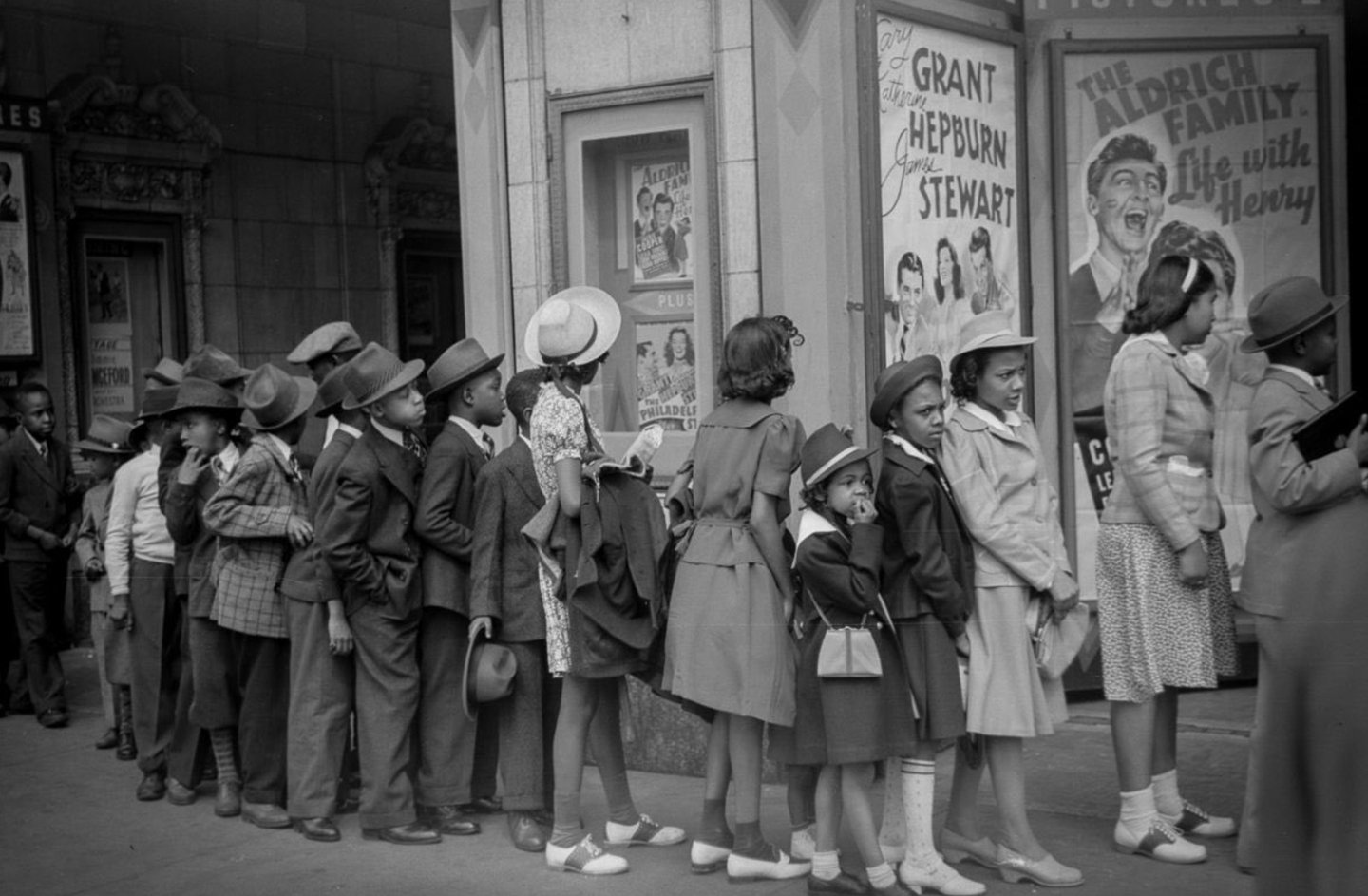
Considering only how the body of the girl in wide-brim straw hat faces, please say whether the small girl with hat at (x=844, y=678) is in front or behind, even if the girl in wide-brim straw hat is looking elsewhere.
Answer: in front

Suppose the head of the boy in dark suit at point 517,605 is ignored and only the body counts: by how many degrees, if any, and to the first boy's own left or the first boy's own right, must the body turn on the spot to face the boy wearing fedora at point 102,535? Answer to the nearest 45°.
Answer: approximately 180°

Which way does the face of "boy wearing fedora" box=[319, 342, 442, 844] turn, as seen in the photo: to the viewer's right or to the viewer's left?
to the viewer's right

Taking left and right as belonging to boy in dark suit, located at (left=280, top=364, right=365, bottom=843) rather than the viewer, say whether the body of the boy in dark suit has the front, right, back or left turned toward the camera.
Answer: right

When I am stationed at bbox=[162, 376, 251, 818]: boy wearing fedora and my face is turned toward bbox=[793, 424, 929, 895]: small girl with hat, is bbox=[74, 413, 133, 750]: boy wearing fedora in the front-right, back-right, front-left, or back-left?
back-left

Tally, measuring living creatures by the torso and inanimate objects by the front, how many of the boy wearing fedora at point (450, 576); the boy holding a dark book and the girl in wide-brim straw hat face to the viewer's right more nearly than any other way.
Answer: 3

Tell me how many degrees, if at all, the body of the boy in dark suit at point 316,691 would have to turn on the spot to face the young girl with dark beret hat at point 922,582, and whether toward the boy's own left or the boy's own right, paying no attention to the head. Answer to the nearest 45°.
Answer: approximately 45° to the boy's own right

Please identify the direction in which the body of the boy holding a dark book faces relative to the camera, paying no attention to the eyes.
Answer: to the viewer's right

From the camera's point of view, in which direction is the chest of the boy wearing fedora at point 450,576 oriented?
to the viewer's right
